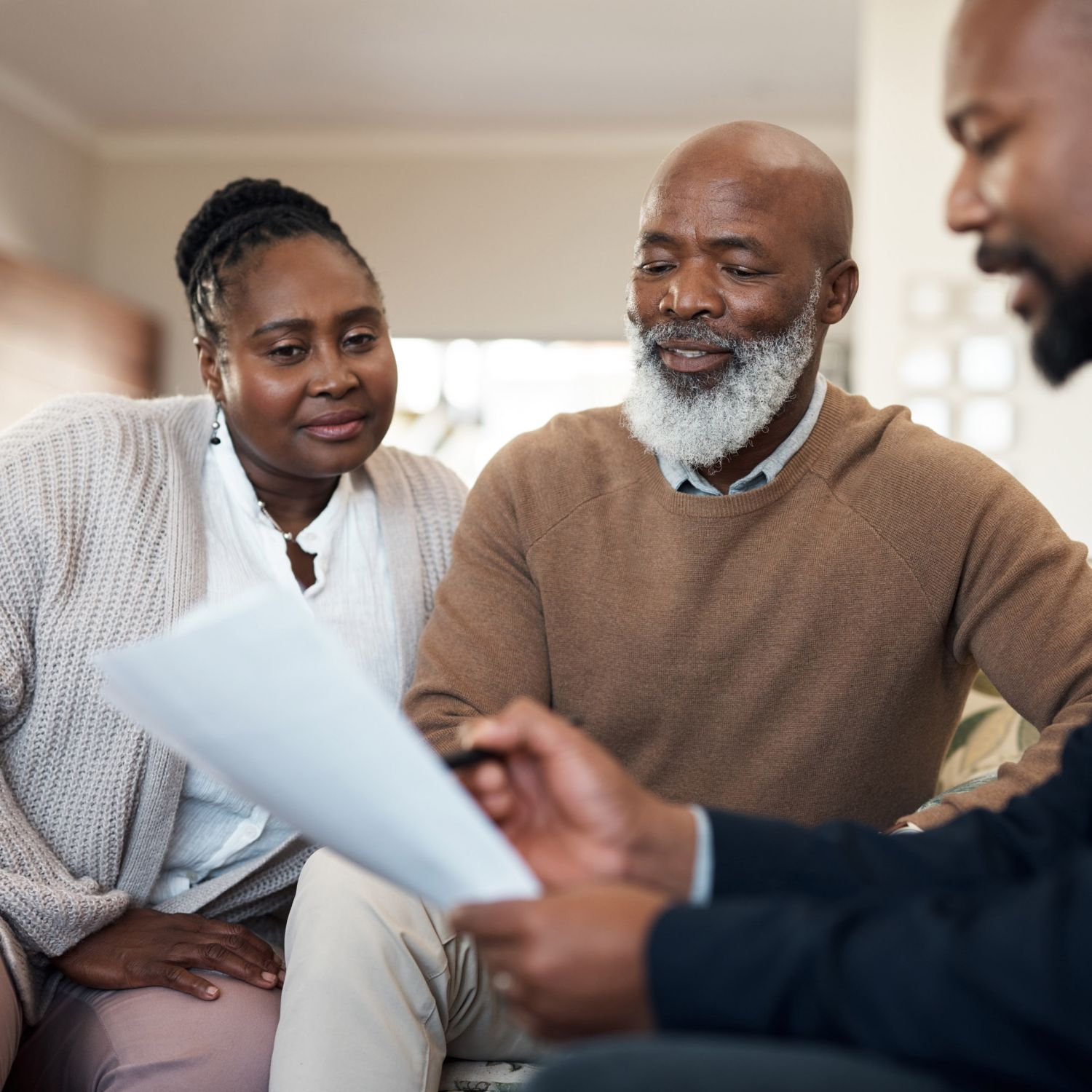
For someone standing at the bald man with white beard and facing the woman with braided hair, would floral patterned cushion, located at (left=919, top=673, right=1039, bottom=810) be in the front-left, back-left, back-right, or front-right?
back-right

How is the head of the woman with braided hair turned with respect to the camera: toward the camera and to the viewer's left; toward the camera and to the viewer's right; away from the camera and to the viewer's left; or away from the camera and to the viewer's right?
toward the camera and to the viewer's right

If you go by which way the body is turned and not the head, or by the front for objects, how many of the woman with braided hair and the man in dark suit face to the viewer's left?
1

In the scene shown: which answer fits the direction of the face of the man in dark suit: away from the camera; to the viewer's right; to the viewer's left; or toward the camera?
to the viewer's left

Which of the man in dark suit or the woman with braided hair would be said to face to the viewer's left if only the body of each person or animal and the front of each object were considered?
the man in dark suit

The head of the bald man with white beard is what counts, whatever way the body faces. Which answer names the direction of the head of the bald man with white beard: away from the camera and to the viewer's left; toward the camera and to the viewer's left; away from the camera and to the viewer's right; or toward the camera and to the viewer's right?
toward the camera and to the viewer's left

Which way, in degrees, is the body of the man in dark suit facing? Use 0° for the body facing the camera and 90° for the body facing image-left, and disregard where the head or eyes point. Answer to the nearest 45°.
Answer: approximately 90°

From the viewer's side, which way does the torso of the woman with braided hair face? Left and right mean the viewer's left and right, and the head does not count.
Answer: facing the viewer and to the right of the viewer

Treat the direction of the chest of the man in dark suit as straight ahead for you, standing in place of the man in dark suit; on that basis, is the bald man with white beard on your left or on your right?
on your right

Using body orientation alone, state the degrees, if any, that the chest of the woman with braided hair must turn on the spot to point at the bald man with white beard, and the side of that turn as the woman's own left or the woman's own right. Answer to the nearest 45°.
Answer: approximately 45° to the woman's own left

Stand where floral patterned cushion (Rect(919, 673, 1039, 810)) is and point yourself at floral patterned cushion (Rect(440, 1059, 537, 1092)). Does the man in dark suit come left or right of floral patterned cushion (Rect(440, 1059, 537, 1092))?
left

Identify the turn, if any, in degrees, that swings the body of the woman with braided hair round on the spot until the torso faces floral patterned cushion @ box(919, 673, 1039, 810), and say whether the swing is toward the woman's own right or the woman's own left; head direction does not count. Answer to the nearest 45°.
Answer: approximately 45° to the woman's own left

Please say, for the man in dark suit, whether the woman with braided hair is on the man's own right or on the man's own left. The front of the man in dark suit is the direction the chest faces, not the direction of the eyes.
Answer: on the man's own right
